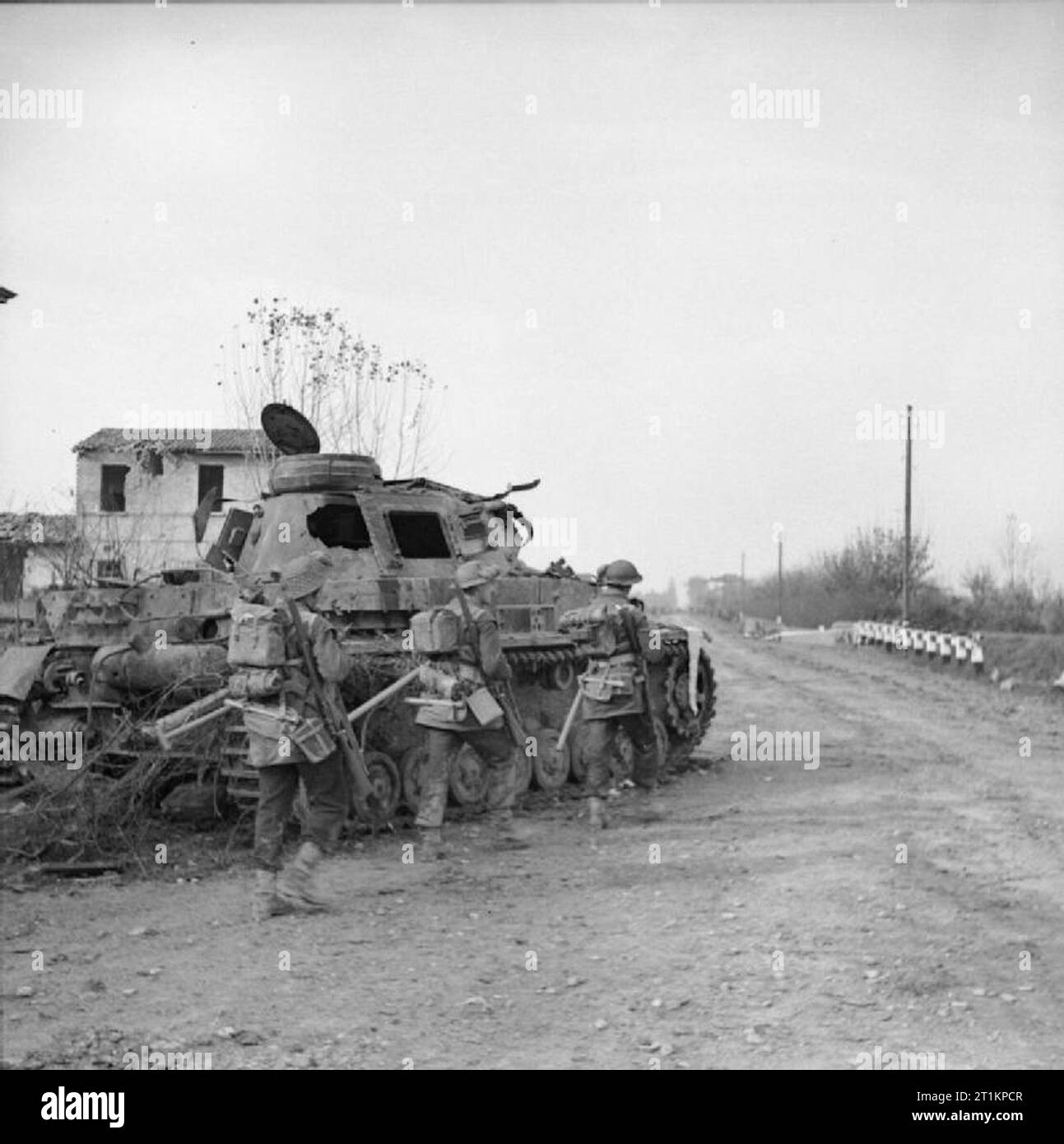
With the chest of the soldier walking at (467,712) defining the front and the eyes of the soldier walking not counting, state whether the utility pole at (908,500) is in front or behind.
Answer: in front

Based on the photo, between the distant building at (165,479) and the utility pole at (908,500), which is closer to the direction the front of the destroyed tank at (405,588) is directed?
the utility pole

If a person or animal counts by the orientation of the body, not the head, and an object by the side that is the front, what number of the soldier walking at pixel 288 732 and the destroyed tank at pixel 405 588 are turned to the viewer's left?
0

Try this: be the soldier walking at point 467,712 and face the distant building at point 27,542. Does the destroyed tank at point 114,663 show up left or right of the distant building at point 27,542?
left

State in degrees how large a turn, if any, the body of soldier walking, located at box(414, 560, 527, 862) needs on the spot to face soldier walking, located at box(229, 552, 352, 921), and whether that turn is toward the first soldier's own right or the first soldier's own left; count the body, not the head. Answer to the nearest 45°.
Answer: approximately 180°

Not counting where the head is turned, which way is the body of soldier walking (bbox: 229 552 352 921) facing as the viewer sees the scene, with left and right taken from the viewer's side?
facing away from the viewer and to the right of the viewer

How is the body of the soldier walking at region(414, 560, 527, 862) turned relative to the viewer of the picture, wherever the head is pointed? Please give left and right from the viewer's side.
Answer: facing away from the viewer and to the right of the viewer

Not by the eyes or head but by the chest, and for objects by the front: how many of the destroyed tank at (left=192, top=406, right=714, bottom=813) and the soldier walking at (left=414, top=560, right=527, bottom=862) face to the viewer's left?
0

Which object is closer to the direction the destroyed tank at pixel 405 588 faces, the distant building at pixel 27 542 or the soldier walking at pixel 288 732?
the distant building

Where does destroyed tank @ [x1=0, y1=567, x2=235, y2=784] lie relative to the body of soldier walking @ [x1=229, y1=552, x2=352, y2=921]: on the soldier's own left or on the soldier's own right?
on the soldier's own left

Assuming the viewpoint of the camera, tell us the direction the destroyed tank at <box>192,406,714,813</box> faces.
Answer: facing away from the viewer and to the right of the viewer

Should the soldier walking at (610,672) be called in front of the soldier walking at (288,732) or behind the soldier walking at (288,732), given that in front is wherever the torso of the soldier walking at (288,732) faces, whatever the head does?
in front
